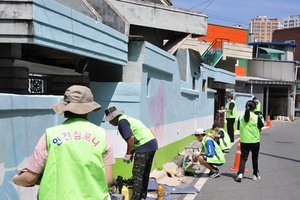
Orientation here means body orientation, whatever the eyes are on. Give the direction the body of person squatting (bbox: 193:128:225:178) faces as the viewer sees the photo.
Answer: to the viewer's left

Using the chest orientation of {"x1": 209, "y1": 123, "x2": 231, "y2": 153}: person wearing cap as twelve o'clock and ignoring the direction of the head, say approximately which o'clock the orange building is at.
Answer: The orange building is roughly at 3 o'clock from the person wearing cap.

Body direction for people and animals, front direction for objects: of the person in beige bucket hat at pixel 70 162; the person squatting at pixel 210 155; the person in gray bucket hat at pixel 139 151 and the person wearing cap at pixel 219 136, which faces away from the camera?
the person in beige bucket hat at pixel 70 162

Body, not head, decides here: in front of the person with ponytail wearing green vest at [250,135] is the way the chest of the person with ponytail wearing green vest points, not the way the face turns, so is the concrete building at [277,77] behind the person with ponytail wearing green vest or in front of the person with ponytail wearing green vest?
in front

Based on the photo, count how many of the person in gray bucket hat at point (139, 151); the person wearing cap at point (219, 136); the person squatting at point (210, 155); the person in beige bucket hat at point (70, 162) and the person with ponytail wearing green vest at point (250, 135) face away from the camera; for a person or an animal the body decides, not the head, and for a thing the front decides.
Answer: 2

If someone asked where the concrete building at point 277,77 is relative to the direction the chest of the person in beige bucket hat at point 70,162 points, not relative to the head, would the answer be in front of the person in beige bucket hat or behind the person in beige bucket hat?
in front

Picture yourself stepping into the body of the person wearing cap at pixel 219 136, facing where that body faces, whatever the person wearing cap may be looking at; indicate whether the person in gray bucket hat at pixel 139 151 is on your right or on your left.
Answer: on your left

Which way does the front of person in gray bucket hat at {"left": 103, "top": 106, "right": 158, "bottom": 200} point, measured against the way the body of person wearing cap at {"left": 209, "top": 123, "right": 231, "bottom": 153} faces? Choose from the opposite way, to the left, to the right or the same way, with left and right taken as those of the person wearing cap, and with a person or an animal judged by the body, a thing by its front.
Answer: the same way

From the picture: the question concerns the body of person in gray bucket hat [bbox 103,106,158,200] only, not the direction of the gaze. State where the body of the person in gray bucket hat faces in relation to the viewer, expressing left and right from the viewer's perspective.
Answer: facing to the left of the viewer

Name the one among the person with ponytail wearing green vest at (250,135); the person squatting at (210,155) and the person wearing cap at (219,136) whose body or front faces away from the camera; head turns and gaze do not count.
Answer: the person with ponytail wearing green vest at (250,135)

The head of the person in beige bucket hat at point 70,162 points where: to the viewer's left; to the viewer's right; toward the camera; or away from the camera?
away from the camera

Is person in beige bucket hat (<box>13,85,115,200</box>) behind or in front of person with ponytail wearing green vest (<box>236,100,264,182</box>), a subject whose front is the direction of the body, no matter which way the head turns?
behind

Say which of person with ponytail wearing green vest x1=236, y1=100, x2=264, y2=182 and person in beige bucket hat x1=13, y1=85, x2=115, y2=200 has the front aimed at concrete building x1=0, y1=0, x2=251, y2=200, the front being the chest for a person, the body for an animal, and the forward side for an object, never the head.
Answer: the person in beige bucket hat

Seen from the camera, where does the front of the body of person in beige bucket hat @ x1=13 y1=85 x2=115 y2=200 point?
away from the camera

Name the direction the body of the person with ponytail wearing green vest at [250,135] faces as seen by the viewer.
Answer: away from the camera

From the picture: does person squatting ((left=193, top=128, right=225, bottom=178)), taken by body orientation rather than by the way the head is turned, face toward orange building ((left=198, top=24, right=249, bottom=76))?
no
